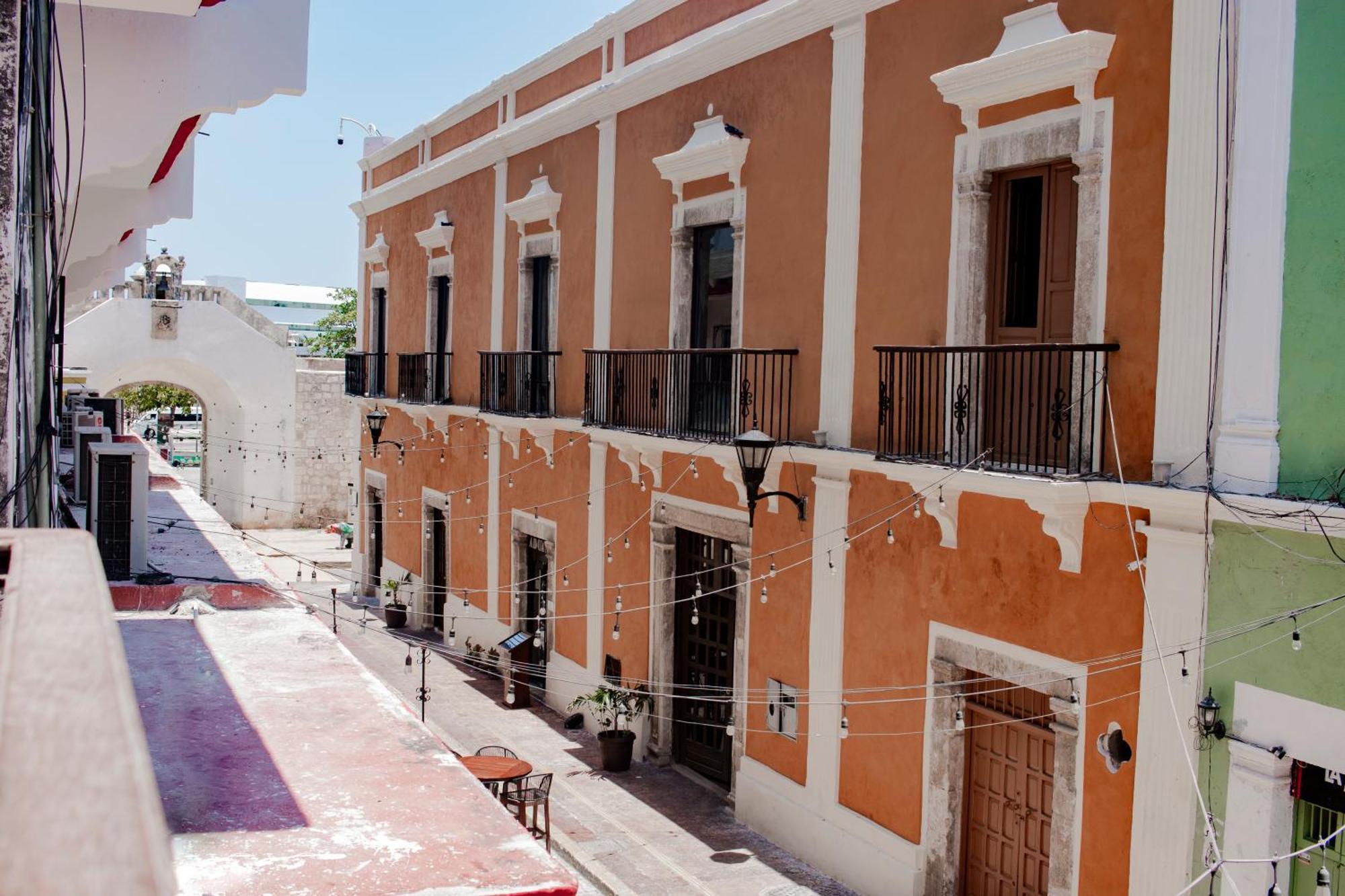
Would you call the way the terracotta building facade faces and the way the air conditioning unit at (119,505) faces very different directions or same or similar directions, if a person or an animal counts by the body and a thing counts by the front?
very different directions

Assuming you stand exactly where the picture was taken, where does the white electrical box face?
facing the viewer and to the left of the viewer

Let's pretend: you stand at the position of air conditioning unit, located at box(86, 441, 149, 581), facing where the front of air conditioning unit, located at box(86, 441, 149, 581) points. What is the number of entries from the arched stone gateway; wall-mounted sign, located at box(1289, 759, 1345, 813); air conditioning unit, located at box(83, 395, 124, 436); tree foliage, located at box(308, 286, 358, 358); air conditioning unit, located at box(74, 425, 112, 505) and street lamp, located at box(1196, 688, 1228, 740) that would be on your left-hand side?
4

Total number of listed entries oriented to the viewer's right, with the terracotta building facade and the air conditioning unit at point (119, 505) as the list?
1

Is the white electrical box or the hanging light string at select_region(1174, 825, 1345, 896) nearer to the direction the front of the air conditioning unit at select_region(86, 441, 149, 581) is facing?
the white electrical box

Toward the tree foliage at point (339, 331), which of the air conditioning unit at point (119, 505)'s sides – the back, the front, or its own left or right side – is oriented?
left

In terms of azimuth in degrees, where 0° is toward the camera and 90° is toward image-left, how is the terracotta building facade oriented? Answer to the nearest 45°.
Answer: approximately 45°

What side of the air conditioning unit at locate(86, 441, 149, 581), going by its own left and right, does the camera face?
right

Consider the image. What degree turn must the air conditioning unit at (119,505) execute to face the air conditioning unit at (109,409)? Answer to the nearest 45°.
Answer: approximately 90° to its left

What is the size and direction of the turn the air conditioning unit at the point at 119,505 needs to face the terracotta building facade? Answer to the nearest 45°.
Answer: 0° — it already faces it

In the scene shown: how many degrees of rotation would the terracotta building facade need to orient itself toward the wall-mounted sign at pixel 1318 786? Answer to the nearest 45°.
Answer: approximately 90° to its left

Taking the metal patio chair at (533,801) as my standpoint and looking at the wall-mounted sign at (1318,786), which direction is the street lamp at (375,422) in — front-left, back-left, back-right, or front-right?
back-left
